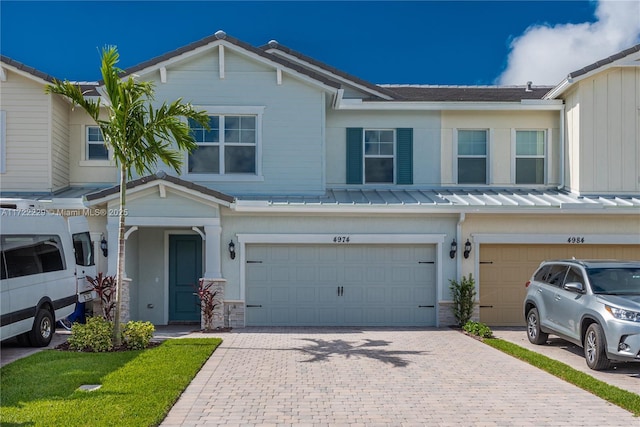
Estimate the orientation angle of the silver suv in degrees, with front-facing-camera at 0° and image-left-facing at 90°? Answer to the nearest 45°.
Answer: approximately 315°

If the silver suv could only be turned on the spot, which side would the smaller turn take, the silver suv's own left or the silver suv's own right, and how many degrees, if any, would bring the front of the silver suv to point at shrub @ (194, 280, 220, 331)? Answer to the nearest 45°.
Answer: approximately 135° to the silver suv's own right

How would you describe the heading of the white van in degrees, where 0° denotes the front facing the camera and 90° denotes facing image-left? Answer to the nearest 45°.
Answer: approximately 45°

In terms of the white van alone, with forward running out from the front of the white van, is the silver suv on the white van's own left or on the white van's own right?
on the white van's own left

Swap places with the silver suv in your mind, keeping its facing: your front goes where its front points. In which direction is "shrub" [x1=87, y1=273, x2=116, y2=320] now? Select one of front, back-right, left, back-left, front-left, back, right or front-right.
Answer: back-right
